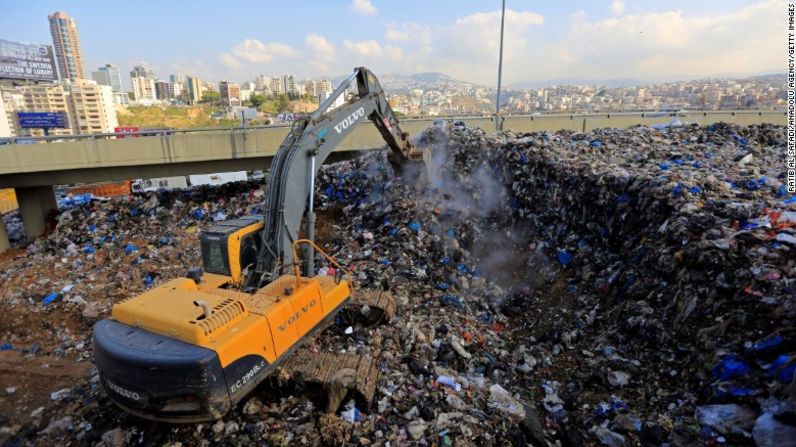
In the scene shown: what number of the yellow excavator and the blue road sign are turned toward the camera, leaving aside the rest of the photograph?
1

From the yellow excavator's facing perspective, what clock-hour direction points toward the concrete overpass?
The concrete overpass is roughly at 10 o'clock from the yellow excavator.

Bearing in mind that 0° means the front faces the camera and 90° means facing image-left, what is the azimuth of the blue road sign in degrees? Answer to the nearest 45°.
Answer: approximately 0°

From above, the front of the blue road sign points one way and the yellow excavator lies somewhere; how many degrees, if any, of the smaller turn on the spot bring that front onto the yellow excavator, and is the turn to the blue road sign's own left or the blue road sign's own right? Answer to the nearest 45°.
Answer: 0° — it already faces it

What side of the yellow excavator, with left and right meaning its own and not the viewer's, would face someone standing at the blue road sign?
left

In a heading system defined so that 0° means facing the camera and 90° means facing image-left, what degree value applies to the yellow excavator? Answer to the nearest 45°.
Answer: approximately 225°
